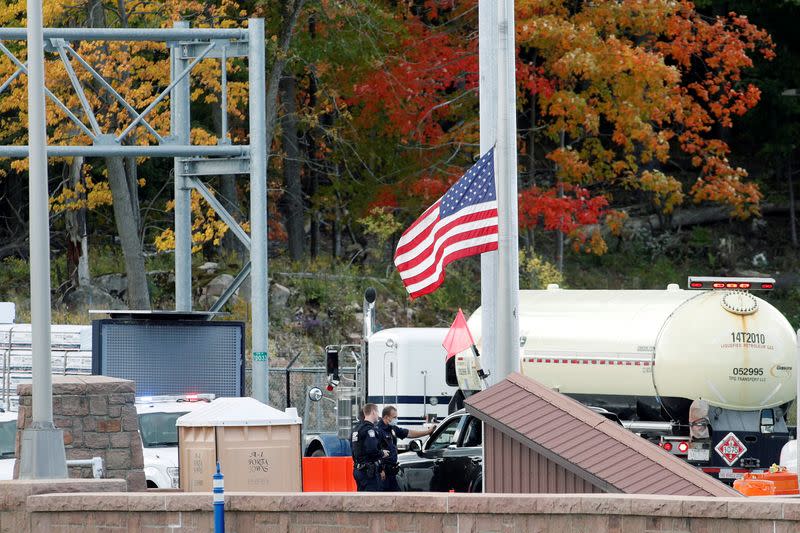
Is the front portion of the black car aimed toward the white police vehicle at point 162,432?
yes

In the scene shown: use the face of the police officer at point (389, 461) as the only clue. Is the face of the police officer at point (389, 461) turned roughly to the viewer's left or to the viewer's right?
to the viewer's right

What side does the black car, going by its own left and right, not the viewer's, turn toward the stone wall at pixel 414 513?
left

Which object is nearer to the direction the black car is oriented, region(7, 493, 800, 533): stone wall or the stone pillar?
the stone pillar

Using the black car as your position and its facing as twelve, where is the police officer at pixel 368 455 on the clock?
The police officer is roughly at 11 o'clock from the black car.

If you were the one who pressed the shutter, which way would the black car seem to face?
facing to the left of the viewer

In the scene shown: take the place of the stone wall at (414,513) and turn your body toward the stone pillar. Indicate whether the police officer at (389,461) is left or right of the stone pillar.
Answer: right

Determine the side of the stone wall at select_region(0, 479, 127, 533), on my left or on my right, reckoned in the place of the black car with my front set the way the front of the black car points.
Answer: on my left
